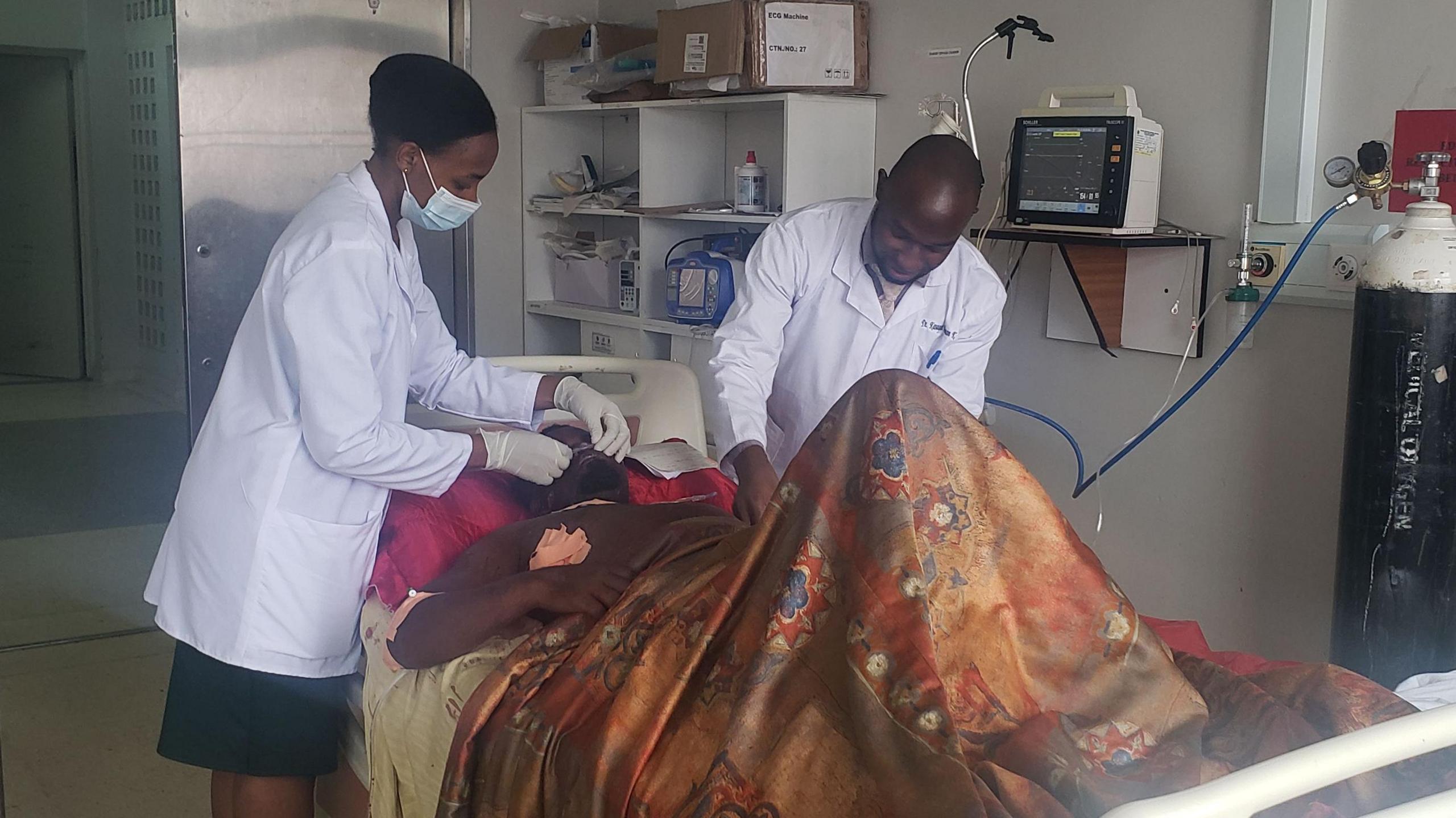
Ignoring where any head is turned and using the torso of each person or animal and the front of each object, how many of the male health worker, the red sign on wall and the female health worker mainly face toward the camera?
2

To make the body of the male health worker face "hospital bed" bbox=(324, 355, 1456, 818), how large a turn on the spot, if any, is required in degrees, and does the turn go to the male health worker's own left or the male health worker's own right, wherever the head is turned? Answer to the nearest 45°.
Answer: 0° — they already face it

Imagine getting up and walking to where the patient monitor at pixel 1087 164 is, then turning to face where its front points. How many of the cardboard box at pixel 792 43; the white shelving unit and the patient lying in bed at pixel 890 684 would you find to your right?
2

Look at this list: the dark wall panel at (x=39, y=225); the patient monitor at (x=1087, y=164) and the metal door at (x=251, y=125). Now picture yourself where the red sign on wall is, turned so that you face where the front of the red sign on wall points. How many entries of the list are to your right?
3

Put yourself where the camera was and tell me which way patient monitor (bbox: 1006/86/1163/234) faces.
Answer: facing the viewer and to the left of the viewer

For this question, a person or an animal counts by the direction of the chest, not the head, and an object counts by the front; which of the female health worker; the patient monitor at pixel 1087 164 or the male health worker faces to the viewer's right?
the female health worker

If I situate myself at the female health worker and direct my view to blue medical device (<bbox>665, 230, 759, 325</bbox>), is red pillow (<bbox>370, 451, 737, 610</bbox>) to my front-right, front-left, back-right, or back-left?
front-right

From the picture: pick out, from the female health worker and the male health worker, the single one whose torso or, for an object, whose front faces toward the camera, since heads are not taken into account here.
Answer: the male health worker

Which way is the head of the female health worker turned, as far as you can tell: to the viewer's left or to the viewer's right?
to the viewer's right

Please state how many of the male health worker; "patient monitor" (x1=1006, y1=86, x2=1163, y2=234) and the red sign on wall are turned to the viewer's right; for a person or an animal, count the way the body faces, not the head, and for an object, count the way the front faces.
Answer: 0

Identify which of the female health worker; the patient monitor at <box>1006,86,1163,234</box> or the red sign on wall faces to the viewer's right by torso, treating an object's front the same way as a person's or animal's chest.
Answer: the female health worker

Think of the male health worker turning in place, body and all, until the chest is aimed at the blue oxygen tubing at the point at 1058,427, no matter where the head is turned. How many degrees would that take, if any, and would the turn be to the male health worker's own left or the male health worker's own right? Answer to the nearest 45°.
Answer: approximately 135° to the male health worker's own left

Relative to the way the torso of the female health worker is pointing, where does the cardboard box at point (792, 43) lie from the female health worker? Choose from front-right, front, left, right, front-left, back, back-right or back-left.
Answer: front-left

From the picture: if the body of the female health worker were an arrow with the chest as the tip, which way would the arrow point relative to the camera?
to the viewer's right

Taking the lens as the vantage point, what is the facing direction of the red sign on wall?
facing the viewer

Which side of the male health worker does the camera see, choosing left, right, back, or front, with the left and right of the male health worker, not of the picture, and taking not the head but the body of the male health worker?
front
